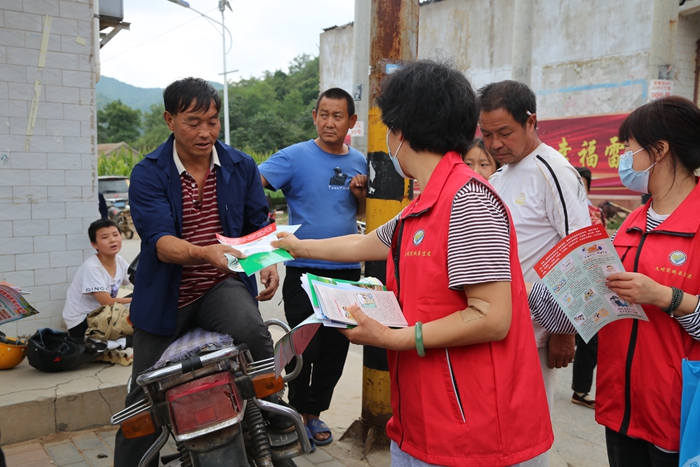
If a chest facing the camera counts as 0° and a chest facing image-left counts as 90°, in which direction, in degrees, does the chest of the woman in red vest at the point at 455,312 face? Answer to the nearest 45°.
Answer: approximately 90°

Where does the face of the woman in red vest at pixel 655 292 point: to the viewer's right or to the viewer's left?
to the viewer's left

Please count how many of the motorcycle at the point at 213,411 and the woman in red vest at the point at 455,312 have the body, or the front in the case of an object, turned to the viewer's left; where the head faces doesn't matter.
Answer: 1

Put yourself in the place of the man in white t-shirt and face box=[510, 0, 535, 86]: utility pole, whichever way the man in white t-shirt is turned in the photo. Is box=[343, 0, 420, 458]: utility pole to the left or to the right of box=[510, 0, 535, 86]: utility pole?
left

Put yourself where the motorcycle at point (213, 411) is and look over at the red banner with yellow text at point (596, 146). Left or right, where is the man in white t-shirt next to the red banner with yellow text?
right

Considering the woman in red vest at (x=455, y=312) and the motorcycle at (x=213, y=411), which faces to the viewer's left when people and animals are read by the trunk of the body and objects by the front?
the woman in red vest

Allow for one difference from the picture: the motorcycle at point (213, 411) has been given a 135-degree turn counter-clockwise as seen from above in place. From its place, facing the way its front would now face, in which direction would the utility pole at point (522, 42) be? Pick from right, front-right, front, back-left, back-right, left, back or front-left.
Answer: back-right

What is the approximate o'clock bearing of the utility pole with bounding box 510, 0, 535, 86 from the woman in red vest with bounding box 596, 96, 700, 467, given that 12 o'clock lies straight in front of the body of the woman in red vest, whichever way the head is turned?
The utility pole is roughly at 4 o'clock from the woman in red vest.

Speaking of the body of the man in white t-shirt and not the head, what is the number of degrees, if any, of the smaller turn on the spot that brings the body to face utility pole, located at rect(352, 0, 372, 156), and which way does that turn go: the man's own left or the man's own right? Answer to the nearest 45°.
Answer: approximately 90° to the man's own right

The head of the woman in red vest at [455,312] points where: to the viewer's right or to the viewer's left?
to the viewer's left

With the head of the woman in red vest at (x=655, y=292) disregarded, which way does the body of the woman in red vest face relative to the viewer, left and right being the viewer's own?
facing the viewer and to the left of the viewer

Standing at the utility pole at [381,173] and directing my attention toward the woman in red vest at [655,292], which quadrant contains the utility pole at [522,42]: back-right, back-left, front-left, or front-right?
back-left

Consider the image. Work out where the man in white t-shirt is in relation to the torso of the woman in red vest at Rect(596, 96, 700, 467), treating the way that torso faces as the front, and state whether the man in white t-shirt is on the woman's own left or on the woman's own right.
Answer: on the woman's own right

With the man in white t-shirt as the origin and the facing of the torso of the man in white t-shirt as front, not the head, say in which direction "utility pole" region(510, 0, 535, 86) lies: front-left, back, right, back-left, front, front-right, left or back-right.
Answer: back-right

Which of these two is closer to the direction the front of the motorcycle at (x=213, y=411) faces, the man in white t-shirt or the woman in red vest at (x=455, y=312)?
the man in white t-shirt
